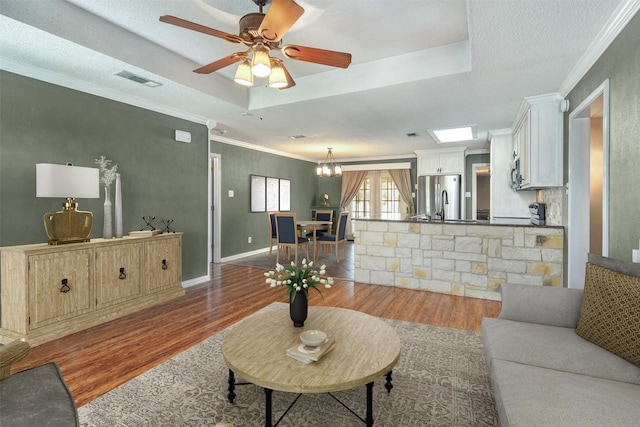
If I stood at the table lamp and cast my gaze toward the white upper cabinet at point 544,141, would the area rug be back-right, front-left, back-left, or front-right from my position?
front-right

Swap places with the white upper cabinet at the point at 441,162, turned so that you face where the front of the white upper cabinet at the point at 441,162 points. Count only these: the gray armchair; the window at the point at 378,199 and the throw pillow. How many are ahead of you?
2

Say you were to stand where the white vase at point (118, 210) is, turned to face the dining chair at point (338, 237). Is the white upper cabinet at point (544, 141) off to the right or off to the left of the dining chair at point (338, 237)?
right

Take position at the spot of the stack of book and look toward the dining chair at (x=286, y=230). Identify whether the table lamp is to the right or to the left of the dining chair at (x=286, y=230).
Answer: left

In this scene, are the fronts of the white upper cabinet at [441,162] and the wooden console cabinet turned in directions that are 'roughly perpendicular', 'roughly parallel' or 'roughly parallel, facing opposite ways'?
roughly perpendicular

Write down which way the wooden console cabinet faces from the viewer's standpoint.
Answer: facing the viewer and to the right of the viewer

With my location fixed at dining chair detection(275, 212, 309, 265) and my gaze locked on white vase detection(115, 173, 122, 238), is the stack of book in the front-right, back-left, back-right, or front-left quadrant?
front-left

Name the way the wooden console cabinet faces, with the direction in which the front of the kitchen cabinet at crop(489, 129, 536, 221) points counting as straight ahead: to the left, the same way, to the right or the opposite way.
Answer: the opposite way

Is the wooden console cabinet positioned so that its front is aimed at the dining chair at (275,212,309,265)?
no

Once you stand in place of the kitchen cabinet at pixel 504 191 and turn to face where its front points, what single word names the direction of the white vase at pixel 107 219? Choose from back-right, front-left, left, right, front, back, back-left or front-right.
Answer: front-left

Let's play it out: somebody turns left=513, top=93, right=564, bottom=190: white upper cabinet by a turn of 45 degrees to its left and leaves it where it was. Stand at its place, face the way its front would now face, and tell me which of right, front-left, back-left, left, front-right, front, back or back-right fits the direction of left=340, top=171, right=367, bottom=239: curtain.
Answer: right

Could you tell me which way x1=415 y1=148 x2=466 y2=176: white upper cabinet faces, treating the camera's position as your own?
facing the viewer

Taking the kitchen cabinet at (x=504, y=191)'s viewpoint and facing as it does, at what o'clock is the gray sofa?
The gray sofa is roughly at 9 o'clock from the kitchen cabinet.

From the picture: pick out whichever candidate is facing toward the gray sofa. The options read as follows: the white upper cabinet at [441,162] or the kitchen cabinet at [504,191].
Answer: the white upper cabinet

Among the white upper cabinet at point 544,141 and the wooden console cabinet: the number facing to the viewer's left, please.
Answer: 1

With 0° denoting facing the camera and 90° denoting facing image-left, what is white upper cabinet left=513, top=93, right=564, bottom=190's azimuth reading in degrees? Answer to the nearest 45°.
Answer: approximately 90°
